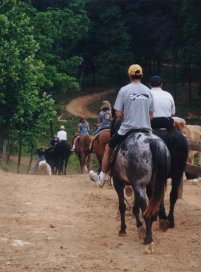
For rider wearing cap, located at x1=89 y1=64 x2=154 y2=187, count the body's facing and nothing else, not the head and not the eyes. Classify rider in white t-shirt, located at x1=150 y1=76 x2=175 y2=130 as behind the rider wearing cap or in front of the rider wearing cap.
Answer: in front

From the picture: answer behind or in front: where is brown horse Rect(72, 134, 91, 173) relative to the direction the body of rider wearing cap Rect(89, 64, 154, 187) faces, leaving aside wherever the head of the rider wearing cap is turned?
in front

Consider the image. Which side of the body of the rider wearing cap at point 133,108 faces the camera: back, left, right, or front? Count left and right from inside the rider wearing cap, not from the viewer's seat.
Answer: back

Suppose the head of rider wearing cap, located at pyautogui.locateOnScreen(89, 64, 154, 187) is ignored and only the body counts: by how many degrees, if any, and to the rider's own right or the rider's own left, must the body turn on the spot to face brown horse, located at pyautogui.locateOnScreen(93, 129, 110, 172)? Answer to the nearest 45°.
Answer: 0° — they already face it

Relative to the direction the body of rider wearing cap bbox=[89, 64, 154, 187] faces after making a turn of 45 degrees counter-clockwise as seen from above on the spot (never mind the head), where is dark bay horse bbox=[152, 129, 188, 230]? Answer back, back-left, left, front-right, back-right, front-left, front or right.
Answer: right
